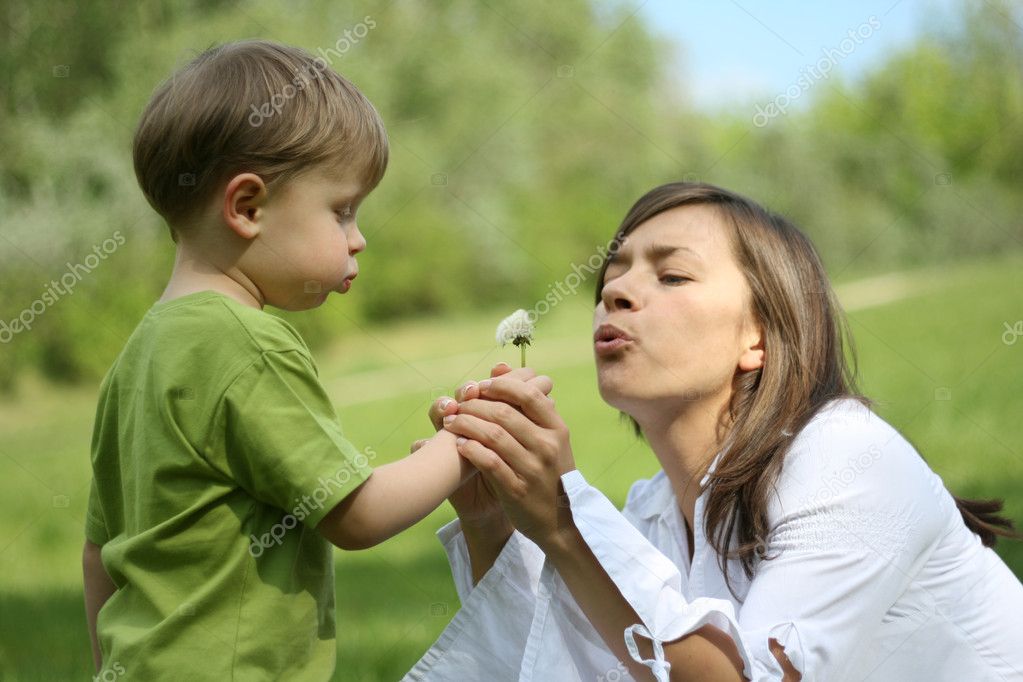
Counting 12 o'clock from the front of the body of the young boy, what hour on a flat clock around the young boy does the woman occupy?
The woman is roughly at 1 o'clock from the young boy.

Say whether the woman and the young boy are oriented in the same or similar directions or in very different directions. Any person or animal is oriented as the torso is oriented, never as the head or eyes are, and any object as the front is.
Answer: very different directions

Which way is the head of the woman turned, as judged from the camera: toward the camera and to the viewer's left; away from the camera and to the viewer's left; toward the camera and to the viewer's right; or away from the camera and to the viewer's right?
toward the camera and to the viewer's left

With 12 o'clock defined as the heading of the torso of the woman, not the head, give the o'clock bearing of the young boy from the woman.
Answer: The young boy is roughly at 12 o'clock from the woman.

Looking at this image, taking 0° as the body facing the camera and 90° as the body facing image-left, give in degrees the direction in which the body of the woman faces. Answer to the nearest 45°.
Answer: approximately 45°

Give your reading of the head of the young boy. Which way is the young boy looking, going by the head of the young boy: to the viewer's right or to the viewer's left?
to the viewer's right

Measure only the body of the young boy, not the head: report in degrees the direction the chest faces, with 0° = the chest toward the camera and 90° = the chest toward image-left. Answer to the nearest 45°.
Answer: approximately 225°
